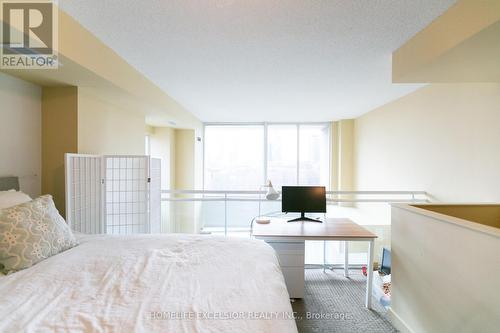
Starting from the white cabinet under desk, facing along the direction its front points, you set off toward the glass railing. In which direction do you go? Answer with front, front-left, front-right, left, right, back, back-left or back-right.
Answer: back

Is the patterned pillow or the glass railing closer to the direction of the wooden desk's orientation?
the patterned pillow

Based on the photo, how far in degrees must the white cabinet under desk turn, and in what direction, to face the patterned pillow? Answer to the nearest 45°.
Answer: approximately 45° to its right

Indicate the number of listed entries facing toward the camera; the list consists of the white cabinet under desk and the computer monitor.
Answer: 2

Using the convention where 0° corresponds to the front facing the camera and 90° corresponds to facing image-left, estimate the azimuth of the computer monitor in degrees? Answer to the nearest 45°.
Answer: approximately 0°

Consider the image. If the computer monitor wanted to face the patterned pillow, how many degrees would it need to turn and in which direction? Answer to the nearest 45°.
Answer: approximately 45° to its right

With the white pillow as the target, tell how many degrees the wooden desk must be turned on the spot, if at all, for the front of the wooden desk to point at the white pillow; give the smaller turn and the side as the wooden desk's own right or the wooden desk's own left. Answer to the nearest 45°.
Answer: approximately 45° to the wooden desk's own right

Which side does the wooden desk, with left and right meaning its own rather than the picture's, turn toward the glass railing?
back
